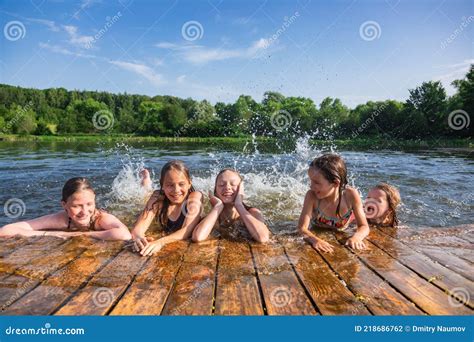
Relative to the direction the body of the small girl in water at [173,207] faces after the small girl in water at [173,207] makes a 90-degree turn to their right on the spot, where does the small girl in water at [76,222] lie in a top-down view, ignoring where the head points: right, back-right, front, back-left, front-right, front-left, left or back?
front

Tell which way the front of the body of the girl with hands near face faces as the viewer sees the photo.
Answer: toward the camera

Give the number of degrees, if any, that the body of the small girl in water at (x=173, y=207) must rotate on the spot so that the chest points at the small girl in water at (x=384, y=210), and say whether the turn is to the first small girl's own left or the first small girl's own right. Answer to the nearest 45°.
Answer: approximately 90° to the first small girl's own left

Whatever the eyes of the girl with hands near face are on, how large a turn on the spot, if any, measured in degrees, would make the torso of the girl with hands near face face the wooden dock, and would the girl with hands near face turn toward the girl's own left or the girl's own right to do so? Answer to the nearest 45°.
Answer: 0° — they already face it

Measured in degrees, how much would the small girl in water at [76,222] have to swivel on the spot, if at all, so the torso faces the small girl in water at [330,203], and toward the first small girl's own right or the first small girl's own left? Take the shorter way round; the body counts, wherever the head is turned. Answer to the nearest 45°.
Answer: approximately 45° to the first small girl's own left

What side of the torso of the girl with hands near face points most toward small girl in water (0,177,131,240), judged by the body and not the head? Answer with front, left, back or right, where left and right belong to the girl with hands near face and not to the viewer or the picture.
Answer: right

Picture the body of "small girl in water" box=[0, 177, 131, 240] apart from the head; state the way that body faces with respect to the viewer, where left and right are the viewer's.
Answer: facing the viewer

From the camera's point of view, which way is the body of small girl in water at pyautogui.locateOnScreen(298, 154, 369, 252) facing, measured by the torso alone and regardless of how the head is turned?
toward the camera

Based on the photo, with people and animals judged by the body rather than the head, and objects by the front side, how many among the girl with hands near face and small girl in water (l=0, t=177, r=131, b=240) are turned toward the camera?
2

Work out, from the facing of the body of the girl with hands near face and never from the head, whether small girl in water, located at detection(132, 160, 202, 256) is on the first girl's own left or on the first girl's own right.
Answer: on the first girl's own right

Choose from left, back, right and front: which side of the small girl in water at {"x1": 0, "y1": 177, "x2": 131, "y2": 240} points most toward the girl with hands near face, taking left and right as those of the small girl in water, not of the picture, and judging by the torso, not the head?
left

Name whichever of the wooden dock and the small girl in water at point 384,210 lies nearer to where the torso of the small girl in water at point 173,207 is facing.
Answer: the wooden dock

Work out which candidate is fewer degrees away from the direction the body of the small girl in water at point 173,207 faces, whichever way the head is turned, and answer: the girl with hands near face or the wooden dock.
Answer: the wooden dock

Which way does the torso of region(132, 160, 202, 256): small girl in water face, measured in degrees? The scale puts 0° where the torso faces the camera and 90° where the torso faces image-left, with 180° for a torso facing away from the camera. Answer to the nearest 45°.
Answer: approximately 0°
